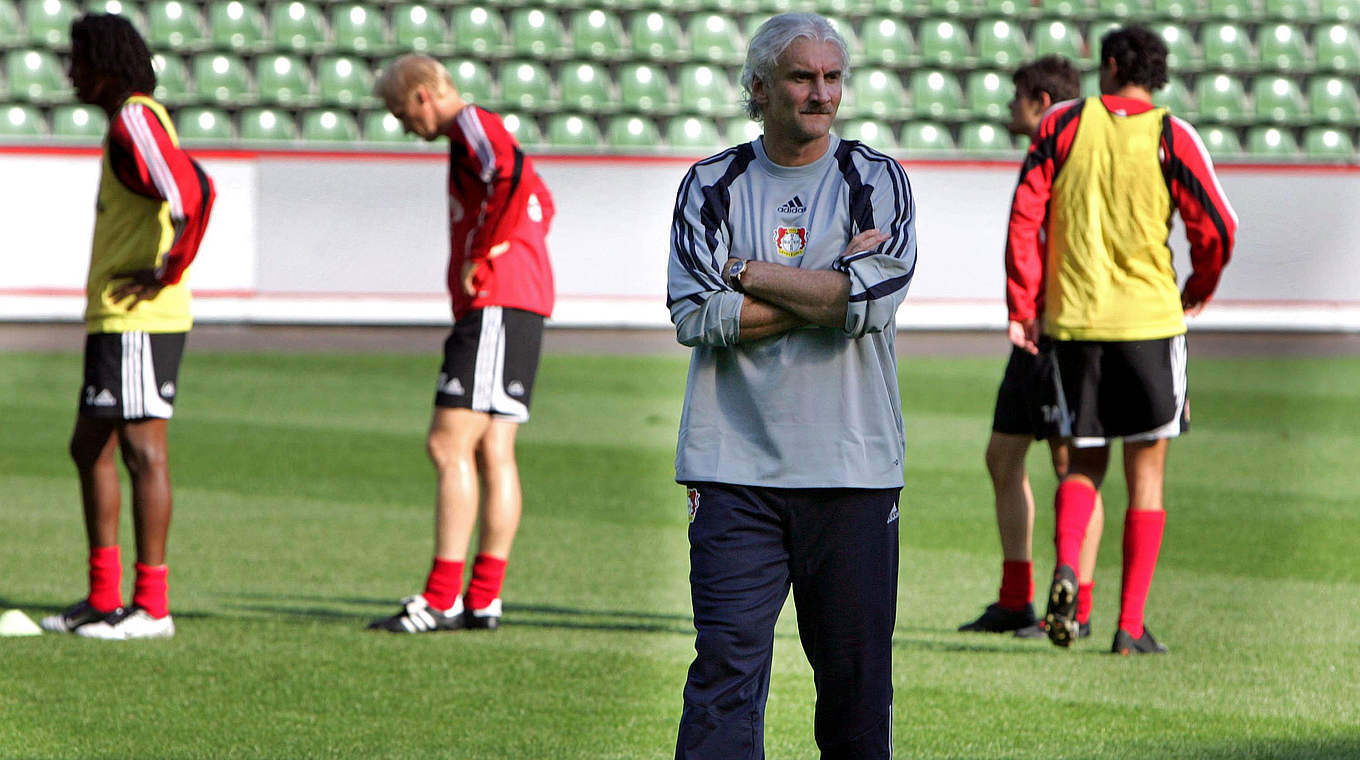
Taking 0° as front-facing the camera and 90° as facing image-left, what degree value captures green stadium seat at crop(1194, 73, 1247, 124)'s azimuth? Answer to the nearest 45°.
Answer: approximately 0°

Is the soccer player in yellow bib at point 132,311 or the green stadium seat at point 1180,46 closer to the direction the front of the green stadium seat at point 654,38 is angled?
the soccer player in yellow bib

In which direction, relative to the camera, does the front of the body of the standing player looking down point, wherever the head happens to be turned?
to the viewer's left

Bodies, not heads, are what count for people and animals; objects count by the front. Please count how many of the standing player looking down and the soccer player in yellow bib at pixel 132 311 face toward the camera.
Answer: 0

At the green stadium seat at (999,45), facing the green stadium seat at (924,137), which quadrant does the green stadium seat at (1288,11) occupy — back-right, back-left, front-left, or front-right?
back-left

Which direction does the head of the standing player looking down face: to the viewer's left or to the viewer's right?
to the viewer's left

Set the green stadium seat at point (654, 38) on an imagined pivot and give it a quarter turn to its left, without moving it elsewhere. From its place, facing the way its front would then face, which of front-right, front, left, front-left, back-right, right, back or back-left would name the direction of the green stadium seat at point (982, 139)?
front

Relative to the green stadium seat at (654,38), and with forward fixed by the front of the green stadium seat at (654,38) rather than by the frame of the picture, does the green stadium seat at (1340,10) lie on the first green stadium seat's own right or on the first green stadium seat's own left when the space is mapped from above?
on the first green stadium seat's own left

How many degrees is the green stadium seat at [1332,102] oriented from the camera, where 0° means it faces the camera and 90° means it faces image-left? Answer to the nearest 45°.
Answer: approximately 0°

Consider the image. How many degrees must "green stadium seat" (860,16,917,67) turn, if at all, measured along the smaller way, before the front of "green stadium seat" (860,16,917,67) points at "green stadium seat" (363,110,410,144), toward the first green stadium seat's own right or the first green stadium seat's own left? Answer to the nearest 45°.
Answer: approximately 90° to the first green stadium seat's own right

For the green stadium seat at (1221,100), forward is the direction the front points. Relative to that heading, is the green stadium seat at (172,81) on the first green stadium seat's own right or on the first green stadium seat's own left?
on the first green stadium seat's own right

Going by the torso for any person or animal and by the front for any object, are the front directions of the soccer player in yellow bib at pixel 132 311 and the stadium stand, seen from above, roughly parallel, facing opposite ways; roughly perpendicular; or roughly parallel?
roughly perpendicular

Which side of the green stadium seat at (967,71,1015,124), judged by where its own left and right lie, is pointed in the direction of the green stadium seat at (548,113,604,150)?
right
